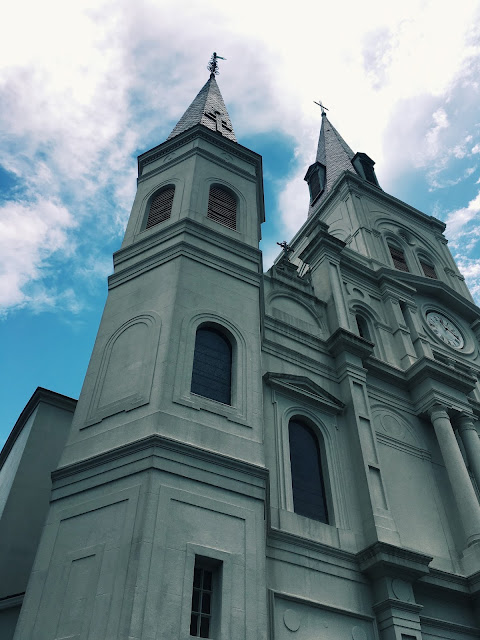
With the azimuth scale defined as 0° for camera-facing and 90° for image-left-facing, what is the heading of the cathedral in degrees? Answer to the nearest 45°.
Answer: approximately 315°
